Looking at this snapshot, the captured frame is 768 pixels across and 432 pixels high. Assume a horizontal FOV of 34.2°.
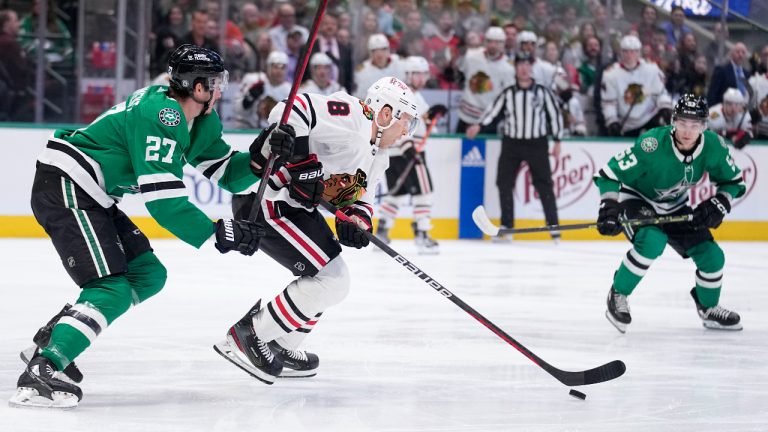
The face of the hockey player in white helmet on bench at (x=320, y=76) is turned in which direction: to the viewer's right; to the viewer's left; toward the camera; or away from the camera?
toward the camera

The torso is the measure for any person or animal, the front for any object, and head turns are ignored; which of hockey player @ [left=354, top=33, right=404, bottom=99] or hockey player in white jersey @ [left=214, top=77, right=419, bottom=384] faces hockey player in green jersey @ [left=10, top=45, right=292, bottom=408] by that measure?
the hockey player @ [left=354, top=33, right=404, bottom=99]

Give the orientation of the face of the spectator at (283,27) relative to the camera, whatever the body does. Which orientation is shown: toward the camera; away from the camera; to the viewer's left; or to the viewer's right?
toward the camera

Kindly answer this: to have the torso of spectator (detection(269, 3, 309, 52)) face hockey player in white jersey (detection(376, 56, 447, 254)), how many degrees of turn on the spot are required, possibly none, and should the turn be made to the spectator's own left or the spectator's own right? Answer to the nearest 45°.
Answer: approximately 45° to the spectator's own left

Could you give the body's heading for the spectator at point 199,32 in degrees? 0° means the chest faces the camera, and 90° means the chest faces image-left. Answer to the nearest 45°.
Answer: approximately 0°

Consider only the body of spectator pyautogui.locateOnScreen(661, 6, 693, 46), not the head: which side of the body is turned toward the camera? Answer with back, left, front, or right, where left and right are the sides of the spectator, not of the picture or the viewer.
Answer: front

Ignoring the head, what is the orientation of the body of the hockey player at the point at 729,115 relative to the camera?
toward the camera

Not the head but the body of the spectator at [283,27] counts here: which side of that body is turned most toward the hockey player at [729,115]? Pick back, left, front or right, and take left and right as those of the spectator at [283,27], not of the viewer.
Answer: left

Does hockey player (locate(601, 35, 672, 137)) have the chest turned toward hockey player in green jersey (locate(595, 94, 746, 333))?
yes

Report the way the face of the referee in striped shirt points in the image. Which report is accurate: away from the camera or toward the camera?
toward the camera

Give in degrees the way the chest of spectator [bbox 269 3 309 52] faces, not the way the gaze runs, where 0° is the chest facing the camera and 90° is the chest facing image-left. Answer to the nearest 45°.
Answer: approximately 0°

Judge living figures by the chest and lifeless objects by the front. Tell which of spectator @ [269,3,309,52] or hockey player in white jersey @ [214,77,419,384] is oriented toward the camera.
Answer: the spectator

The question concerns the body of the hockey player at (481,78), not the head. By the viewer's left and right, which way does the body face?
facing the viewer

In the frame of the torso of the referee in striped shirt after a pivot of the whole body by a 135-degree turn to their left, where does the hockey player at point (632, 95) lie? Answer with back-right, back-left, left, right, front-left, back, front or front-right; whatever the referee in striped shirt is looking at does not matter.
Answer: front

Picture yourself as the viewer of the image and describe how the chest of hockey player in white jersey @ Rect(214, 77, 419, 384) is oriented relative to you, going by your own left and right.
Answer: facing to the right of the viewer

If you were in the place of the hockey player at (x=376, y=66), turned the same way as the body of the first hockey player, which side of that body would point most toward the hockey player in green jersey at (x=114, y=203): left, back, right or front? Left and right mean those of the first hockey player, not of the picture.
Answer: front
